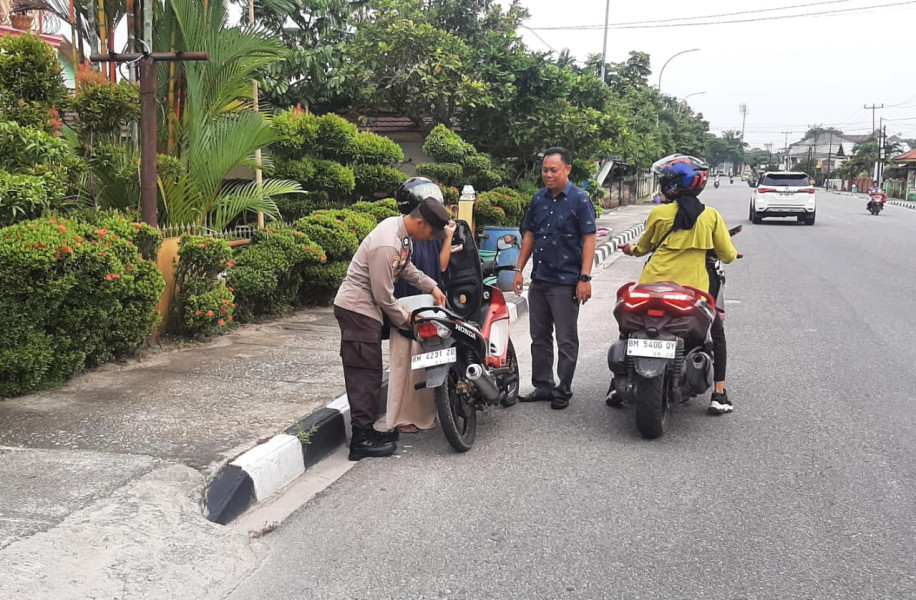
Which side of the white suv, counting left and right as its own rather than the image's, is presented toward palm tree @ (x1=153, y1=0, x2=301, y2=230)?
back

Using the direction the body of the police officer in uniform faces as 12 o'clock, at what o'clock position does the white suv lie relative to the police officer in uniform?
The white suv is roughly at 10 o'clock from the police officer in uniform.

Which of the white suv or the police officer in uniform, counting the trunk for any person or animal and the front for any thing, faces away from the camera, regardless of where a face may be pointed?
the white suv

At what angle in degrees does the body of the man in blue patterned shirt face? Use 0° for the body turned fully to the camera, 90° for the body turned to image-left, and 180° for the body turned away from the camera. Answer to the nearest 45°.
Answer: approximately 45°

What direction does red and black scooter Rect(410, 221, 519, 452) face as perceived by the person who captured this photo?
facing away from the viewer and to the right of the viewer

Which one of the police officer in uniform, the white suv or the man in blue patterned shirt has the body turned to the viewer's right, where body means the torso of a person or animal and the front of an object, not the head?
the police officer in uniform

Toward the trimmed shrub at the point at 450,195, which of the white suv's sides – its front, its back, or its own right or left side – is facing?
back

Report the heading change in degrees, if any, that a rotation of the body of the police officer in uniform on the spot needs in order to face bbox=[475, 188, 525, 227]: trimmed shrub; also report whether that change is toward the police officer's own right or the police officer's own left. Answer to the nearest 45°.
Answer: approximately 90° to the police officer's own left

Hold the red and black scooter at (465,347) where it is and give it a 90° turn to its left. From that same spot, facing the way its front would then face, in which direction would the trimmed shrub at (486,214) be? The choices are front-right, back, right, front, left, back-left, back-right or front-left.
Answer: front-right

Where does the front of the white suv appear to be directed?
away from the camera

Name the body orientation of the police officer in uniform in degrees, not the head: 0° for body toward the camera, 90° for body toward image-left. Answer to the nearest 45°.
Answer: approximately 270°

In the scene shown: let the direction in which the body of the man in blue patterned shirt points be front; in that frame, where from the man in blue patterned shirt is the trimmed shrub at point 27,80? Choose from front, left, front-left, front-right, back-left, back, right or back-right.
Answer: front-right
